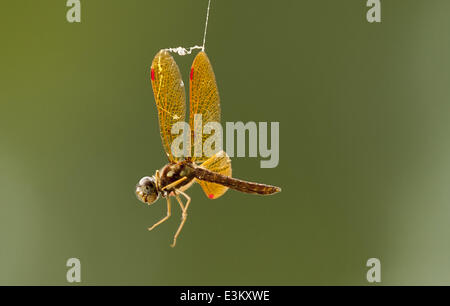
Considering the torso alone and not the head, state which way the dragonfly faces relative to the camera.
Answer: to the viewer's left
